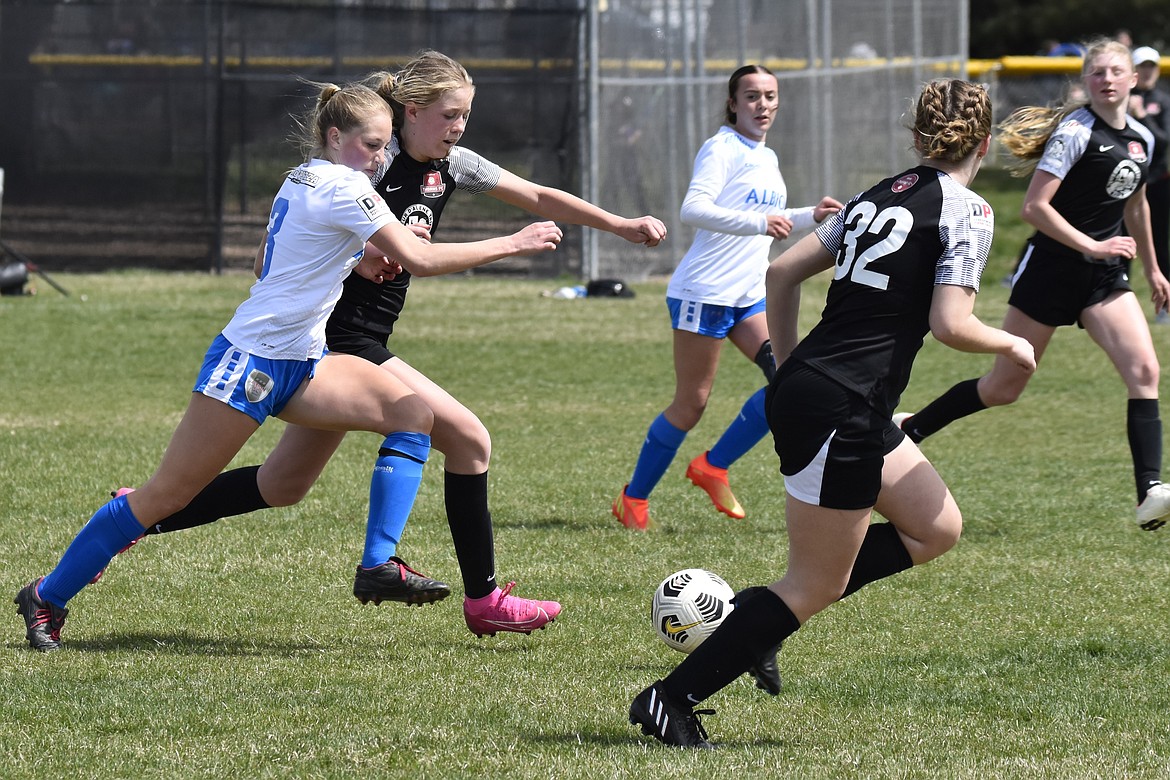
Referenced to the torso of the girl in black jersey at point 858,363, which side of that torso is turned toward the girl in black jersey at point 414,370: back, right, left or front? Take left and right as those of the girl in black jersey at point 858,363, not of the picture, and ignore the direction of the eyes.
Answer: left

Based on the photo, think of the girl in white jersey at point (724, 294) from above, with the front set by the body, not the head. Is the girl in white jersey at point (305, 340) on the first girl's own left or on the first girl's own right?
on the first girl's own right

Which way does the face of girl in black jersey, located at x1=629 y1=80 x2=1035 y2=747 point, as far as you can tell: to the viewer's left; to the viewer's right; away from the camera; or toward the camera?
away from the camera

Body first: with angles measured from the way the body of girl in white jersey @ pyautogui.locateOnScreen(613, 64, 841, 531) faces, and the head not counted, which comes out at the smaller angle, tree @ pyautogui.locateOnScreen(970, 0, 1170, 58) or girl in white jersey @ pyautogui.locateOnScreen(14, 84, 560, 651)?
the girl in white jersey

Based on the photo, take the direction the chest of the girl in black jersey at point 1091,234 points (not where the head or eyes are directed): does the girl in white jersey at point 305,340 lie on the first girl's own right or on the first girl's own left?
on the first girl's own right

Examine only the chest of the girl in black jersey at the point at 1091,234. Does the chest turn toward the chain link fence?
no

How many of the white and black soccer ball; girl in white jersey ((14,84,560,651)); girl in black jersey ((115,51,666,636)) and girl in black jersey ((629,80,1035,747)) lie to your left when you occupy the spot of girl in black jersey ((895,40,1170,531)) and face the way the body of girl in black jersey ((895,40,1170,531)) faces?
0

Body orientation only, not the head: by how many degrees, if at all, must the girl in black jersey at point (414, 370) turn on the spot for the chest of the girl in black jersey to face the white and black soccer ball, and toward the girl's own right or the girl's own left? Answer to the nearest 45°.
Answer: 0° — they already face it

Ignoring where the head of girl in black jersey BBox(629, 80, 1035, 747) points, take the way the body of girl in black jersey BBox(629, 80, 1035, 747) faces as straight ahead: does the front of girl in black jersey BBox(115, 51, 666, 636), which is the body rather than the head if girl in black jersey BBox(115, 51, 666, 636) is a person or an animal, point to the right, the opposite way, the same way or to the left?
to the right

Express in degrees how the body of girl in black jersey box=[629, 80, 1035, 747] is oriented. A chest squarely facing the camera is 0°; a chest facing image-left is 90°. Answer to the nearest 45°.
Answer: approximately 225°

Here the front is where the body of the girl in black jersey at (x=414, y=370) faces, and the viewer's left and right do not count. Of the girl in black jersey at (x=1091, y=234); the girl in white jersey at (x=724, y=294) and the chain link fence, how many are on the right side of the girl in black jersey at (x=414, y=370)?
0

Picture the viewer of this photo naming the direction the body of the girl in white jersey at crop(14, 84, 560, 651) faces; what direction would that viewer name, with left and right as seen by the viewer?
facing to the right of the viewer

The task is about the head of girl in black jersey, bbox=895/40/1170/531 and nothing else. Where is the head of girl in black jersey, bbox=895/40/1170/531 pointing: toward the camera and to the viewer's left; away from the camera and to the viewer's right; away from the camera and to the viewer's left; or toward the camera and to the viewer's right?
toward the camera and to the viewer's left

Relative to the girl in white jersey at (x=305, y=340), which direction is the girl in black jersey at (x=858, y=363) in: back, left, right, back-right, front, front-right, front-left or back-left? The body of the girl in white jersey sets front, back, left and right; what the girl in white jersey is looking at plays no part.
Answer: front-right

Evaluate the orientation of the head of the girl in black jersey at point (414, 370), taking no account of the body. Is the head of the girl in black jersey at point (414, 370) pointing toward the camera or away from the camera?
toward the camera

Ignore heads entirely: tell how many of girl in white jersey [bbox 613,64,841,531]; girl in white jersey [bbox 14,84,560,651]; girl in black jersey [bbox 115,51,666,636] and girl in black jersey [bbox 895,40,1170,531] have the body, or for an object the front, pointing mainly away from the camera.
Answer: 0
